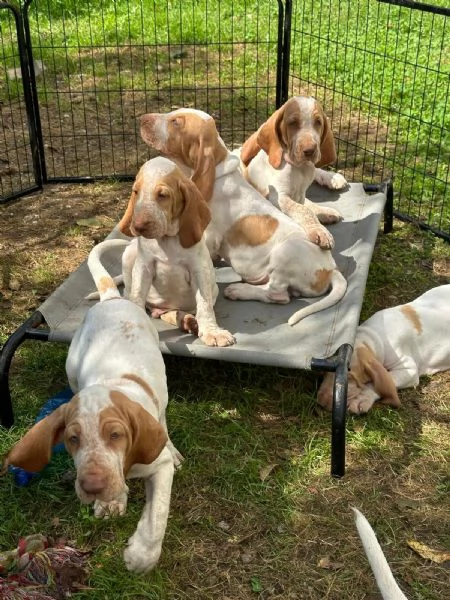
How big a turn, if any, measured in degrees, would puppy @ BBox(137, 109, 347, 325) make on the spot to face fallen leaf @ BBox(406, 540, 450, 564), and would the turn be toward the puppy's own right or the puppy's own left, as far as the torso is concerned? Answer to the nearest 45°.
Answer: approximately 135° to the puppy's own left

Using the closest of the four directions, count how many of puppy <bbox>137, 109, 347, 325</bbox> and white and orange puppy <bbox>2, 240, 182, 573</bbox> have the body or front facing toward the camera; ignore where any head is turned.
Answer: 1

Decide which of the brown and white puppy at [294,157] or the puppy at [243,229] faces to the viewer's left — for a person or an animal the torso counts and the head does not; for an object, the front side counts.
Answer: the puppy

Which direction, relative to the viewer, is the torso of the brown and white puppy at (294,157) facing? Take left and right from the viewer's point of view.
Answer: facing the viewer and to the right of the viewer

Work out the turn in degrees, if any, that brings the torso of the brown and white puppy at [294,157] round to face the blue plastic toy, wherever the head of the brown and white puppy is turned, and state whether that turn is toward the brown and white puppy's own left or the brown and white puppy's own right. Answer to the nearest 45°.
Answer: approximately 90° to the brown and white puppy's own right

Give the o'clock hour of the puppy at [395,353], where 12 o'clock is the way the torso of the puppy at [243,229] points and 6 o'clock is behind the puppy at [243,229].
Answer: the puppy at [395,353] is roughly at 7 o'clock from the puppy at [243,229].

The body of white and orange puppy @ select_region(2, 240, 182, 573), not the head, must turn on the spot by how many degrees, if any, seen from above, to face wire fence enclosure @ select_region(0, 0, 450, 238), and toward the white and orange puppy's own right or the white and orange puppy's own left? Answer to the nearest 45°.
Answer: approximately 180°

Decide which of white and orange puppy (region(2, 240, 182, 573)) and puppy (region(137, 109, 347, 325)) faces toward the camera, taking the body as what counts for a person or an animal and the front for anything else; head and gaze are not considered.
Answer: the white and orange puppy

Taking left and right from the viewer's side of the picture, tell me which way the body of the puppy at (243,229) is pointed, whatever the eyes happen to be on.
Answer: facing to the left of the viewer

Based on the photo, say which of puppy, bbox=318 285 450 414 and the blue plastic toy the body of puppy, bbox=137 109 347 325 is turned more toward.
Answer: the blue plastic toy

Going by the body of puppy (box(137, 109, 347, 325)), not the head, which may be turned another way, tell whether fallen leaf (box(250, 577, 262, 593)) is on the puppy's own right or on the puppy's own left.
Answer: on the puppy's own left

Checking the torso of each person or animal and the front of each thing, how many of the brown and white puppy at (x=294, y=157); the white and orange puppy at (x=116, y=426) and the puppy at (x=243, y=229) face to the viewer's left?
1

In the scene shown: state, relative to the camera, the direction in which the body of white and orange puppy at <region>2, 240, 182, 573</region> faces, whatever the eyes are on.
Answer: toward the camera

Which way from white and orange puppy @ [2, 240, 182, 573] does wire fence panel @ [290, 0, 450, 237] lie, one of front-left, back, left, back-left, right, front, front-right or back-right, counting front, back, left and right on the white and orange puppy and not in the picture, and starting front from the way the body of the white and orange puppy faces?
back-left

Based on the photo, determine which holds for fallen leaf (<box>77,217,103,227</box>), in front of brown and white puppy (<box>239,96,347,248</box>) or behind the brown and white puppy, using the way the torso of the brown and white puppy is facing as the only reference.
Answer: behind
